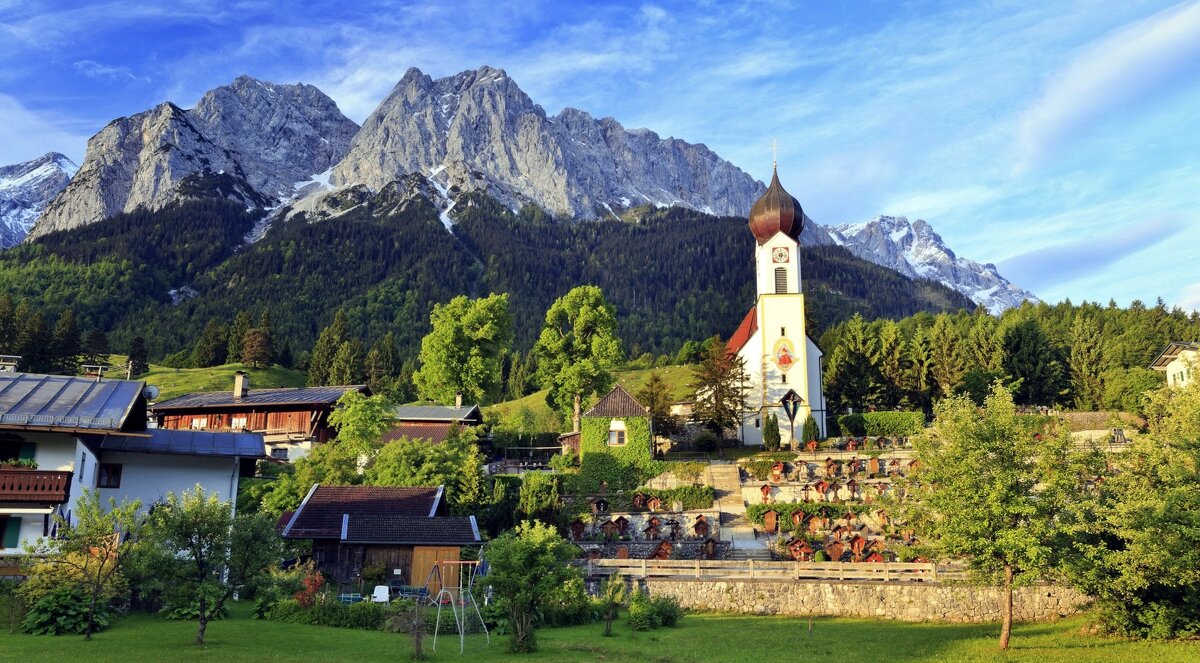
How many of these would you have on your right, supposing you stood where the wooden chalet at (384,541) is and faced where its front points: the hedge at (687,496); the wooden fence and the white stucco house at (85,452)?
1

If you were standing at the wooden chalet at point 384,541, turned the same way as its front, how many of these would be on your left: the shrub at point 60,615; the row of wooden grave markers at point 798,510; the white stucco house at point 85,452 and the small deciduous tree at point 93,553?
1

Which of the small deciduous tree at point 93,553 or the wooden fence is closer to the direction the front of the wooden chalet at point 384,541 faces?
the small deciduous tree

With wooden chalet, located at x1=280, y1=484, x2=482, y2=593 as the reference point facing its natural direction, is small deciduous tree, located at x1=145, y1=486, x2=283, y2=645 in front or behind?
in front

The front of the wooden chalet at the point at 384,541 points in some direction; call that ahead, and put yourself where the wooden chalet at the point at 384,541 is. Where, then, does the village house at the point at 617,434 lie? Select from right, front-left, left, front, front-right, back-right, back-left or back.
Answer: back-left

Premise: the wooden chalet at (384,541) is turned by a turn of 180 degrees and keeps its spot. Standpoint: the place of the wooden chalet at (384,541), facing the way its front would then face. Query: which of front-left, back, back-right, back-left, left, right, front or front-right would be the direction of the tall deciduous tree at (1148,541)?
back-right

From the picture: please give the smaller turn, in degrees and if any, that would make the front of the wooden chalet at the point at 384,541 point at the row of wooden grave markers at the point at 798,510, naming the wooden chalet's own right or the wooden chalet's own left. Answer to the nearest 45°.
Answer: approximately 90° to the wooden chalet's own left

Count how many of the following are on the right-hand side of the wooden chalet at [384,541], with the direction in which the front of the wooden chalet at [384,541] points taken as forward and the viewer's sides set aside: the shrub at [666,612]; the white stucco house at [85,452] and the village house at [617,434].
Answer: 1

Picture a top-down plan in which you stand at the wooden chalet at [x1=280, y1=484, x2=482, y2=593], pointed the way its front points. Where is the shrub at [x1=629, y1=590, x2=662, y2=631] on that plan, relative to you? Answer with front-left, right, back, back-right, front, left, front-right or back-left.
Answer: front-left

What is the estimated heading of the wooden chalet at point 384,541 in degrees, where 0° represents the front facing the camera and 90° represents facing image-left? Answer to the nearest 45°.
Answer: approximately 0°

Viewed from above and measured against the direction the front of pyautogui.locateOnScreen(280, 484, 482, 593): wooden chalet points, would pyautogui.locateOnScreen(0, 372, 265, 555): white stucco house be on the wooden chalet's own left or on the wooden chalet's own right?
on the wooden chalet's own right
